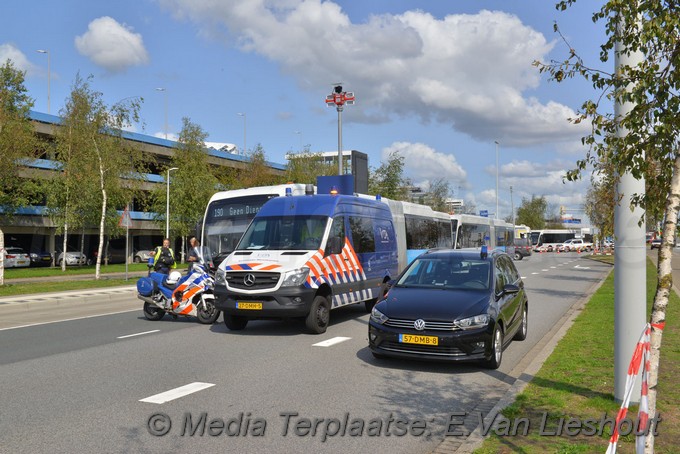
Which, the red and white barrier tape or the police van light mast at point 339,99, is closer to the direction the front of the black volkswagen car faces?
the red and white barrier tape

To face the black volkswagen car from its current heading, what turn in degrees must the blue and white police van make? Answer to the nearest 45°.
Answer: approximately 90° to its left

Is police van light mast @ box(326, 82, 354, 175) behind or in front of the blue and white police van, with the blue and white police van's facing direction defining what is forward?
behind

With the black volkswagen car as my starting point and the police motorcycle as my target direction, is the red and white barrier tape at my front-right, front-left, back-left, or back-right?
back-left

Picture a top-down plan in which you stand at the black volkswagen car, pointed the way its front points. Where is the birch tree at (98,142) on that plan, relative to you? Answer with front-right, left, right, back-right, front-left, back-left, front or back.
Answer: right

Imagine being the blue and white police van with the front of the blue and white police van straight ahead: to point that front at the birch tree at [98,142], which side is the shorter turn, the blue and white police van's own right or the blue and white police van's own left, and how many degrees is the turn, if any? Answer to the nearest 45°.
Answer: approximately 90° to the blue and white police van's own right

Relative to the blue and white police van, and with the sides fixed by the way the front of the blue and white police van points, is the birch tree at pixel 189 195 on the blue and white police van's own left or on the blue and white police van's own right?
on the blue and white police van's own right

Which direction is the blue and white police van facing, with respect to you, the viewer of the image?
facing the viewer and to the left of the viewer

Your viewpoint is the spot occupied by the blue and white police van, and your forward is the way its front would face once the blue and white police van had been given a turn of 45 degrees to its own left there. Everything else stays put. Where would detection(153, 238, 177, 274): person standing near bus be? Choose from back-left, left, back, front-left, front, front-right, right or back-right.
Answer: back-right

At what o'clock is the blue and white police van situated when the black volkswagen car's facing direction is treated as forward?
The blue and white police van is roughly at 3 o'clock from the black volkswagen car.

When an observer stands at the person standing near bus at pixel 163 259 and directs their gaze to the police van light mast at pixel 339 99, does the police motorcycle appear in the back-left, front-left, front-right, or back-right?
back-right

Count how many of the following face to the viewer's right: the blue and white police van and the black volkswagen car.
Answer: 0
